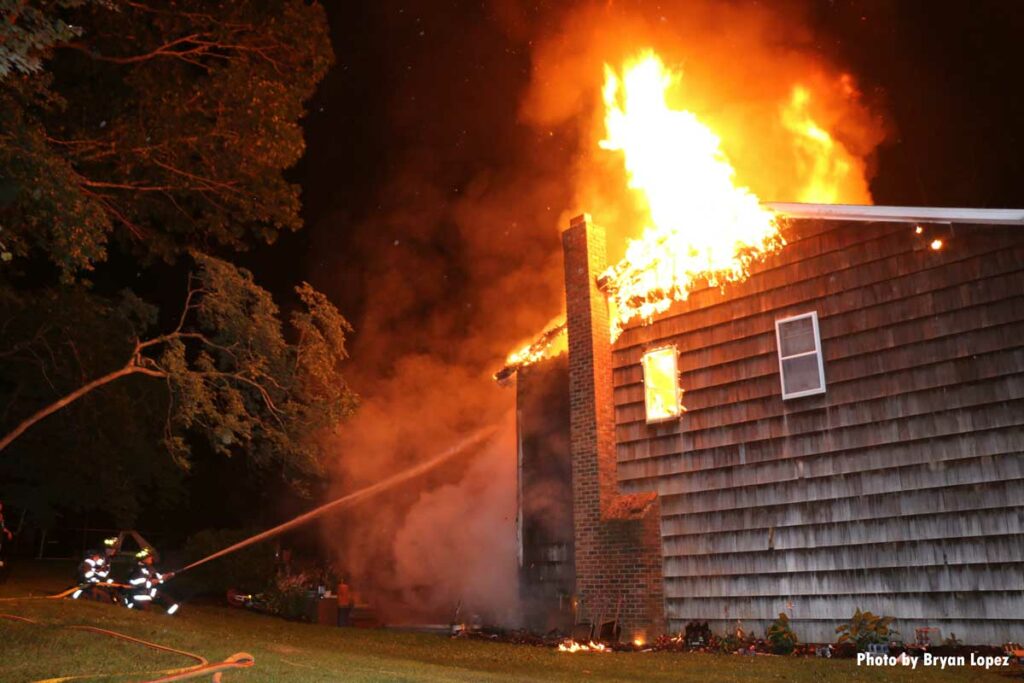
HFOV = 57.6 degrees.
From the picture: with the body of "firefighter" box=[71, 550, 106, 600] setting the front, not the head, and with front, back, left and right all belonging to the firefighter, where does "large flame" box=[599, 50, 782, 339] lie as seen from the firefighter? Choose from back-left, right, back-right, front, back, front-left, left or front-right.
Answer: front-right

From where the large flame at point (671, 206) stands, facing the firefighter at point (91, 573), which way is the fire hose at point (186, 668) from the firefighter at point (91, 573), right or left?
left

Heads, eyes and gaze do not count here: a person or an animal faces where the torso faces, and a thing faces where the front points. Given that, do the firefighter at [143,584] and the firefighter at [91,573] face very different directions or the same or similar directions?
same or similar directions

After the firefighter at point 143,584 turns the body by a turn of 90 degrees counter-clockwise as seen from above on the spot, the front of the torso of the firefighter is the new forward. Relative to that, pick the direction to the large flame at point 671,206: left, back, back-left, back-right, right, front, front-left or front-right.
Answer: back-right

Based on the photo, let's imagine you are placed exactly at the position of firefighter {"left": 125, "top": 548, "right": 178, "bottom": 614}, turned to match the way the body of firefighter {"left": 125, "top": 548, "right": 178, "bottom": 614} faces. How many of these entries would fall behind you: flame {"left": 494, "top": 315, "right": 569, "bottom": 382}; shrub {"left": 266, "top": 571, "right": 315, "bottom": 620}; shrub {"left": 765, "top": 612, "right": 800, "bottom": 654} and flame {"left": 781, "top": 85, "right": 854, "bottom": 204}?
0

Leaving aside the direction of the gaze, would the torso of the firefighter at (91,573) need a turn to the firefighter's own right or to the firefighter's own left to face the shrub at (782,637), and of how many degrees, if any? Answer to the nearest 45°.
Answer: approximately 45° to the firefighter's own right

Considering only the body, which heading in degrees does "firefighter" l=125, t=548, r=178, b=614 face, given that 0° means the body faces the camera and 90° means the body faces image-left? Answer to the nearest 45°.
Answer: approximately 270°

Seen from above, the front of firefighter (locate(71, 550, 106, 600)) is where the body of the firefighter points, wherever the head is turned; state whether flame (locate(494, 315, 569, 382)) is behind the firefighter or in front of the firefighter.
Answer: in front

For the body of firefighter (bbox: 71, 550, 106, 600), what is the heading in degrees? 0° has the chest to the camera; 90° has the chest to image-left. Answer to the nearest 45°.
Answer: approximately 270°

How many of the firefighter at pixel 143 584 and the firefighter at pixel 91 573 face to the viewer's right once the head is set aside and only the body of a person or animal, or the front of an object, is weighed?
2

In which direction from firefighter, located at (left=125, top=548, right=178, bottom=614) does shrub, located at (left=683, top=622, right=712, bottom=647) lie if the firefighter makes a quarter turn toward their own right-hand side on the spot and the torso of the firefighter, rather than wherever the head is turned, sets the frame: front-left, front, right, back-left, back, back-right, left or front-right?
front-left

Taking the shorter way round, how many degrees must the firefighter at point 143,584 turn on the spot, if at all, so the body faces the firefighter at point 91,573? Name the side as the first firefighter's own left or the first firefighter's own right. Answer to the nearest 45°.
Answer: approximately 135° to the first firefighter's own left

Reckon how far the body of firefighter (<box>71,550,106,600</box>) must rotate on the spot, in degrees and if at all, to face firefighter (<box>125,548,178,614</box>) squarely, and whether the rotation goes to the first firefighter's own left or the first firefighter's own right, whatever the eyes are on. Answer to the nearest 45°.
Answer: approximately 45° to the first firefighter's own right
